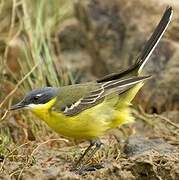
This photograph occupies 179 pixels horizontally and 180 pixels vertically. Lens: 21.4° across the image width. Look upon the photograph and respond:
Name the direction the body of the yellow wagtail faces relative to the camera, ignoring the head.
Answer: to the viewer's left
